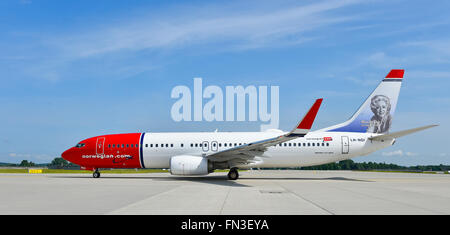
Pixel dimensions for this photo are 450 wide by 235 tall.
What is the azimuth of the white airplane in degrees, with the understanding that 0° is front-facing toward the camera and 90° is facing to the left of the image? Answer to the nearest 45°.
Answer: approximately 90°
